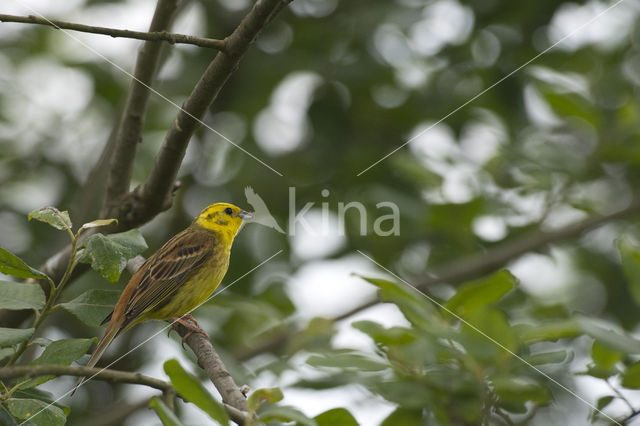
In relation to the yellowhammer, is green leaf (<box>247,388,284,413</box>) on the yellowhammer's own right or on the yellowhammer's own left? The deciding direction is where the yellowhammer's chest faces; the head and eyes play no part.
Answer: on the yellowhammer's own right

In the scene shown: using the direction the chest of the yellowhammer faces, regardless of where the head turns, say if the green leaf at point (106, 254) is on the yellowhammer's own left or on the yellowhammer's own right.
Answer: on the yellowhammer's own right

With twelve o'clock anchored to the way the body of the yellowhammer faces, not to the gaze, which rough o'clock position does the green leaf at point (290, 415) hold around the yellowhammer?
The green leaf is roughly at 1 o'clock from the yellowhammer.

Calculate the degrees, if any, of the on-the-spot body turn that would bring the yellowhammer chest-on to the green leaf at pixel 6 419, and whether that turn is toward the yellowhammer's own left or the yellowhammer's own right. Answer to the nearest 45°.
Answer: approximately 135° to the yellowhammer's own right

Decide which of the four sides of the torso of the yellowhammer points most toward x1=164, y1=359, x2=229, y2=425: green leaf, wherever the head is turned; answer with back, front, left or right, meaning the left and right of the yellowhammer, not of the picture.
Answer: right

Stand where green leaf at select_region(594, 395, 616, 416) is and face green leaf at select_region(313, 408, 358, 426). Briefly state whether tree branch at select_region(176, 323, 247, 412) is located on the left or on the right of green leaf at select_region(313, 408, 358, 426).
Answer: right

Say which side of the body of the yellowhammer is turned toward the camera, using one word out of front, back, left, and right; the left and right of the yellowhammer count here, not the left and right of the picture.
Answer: right

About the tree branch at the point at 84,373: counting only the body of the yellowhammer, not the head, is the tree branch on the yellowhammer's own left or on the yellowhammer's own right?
on the yellowhammer's own right
